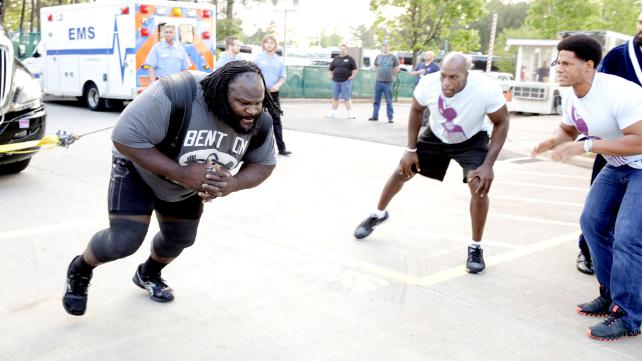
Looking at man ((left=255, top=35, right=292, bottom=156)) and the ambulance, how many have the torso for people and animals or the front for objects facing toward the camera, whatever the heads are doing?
1

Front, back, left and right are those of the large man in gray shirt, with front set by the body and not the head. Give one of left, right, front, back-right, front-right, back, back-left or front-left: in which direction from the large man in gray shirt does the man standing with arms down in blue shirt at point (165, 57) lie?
back-left

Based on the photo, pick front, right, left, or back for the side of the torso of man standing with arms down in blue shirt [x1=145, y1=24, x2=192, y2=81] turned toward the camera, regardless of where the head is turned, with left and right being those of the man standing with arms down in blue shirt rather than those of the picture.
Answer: front

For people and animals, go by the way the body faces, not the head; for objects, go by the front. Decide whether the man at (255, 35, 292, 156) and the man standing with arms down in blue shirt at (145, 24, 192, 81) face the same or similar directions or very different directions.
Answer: same or similar directions

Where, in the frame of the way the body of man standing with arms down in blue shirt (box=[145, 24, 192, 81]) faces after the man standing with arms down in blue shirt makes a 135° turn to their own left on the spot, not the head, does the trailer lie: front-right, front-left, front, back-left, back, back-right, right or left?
front

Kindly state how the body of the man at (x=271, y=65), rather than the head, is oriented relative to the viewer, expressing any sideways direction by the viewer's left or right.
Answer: facing the viewer

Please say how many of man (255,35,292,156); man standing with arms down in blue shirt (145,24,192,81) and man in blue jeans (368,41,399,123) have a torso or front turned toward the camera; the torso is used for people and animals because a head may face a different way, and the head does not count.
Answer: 3

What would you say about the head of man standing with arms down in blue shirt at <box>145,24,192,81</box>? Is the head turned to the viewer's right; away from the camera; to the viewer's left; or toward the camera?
toward the camera

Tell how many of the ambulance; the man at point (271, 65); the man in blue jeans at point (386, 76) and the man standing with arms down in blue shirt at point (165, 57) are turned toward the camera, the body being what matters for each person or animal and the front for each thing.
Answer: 3

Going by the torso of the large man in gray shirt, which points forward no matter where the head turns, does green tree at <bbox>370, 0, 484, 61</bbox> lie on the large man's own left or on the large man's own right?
on the large man's own left

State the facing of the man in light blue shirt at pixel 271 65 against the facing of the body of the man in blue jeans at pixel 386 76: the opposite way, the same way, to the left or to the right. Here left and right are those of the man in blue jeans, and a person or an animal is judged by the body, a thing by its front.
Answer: the same way

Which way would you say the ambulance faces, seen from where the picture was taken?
facing away from the viewer and to the left of the viewer

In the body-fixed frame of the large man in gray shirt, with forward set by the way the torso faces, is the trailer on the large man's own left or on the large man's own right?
on the large man's own left

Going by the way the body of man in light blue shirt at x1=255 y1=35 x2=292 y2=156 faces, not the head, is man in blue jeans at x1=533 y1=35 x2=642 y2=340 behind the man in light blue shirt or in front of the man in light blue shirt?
in front

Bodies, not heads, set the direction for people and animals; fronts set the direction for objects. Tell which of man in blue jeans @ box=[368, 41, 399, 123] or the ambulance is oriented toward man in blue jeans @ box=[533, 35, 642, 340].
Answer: man in blue jeans @ box=[368, 41, 399, 123]
